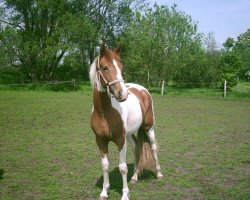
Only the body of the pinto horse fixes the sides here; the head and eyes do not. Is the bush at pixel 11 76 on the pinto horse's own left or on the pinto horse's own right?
on the pinto horse's own right

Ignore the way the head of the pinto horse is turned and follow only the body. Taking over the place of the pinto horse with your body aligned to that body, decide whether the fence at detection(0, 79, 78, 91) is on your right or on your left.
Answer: on your right

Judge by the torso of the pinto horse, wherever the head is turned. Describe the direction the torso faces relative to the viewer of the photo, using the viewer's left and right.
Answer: facing the viewer and to the left of the viewer

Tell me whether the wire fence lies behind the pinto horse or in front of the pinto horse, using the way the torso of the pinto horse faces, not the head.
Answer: behind

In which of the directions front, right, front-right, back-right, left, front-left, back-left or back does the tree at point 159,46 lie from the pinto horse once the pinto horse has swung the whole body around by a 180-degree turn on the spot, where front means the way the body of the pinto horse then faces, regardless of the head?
front-left
